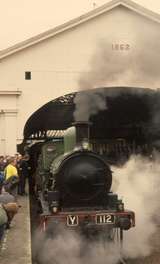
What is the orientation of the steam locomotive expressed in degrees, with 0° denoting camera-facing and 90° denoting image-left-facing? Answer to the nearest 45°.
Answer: approximately 0°

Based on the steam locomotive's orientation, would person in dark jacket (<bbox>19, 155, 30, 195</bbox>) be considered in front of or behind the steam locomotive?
behind
